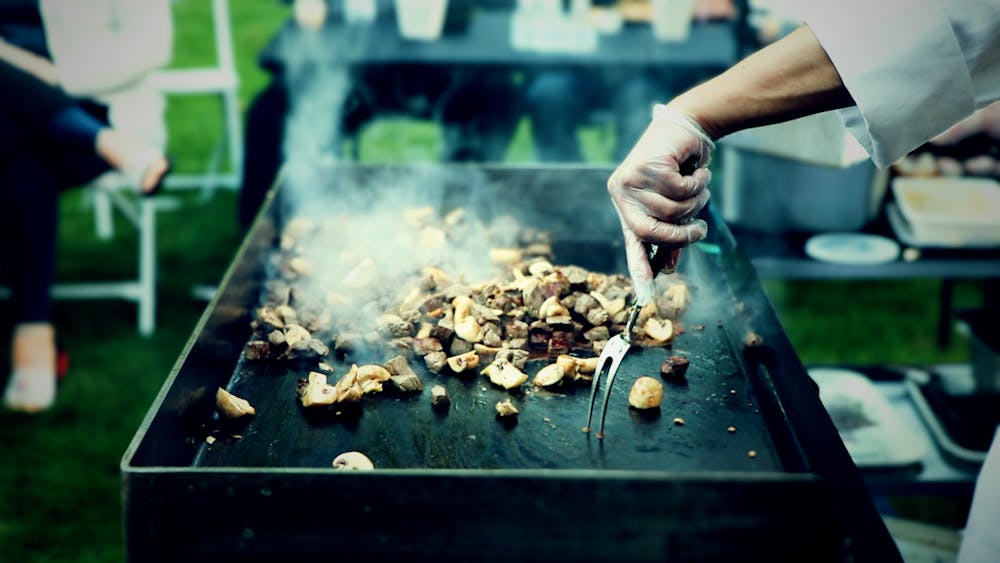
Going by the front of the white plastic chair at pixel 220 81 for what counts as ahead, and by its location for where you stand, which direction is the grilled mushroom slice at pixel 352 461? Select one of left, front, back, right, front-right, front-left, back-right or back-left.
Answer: left

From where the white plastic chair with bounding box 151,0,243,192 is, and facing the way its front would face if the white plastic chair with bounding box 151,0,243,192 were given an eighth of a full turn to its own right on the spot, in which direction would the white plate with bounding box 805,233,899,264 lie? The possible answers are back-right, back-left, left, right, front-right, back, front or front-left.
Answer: back

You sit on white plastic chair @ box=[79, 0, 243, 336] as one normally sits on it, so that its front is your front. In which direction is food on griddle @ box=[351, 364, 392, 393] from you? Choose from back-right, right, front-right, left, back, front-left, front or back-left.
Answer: left

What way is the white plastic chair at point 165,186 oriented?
to the viewer's left

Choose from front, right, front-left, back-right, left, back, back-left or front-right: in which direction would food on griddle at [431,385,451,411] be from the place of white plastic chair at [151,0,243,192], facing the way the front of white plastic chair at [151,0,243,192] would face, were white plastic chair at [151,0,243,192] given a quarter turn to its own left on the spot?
front
